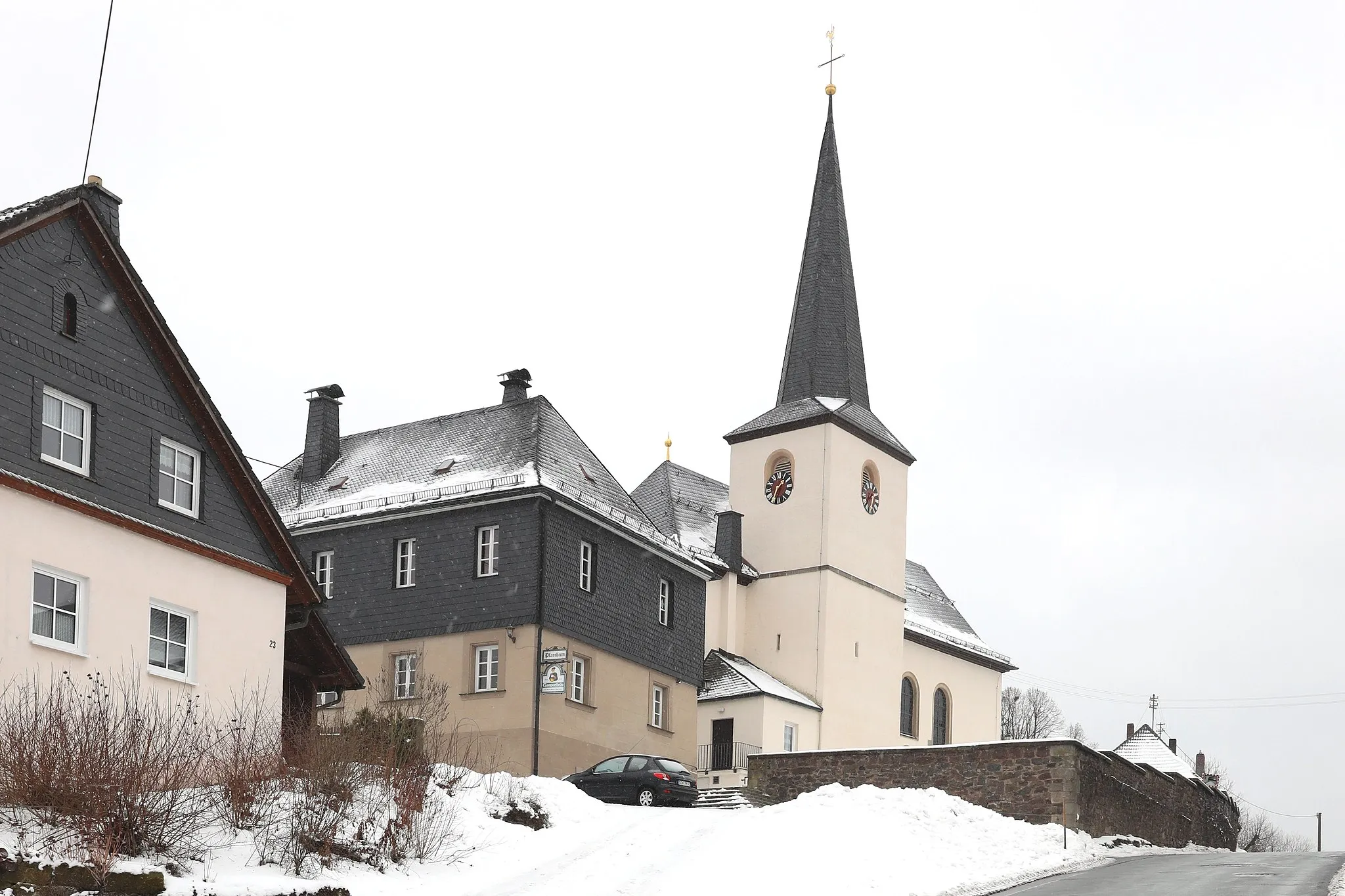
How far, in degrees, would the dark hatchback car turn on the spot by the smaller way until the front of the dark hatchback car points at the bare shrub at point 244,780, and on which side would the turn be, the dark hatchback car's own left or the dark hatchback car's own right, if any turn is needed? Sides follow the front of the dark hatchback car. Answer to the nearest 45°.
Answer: approximately 135° to the dark hatchback car's own left

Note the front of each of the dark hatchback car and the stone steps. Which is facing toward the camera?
the stone steps

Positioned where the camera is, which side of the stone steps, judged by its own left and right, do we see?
front

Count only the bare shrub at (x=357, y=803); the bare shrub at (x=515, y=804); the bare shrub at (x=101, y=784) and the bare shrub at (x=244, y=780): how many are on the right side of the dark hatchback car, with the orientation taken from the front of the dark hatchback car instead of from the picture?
0

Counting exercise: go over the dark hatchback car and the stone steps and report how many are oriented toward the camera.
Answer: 1

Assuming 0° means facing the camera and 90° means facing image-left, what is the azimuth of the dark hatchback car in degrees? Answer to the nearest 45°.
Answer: approximately 135°

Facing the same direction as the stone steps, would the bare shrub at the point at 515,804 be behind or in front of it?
in front

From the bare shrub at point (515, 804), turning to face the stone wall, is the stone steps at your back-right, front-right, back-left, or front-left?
front-left

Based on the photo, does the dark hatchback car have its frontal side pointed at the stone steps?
no
